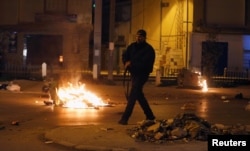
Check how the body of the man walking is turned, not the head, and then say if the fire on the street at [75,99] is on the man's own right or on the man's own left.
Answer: on the man's own right

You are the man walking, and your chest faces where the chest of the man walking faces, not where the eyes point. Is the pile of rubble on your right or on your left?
on your left

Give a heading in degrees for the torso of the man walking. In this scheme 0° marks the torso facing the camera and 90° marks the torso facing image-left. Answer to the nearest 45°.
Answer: approximately 45°
